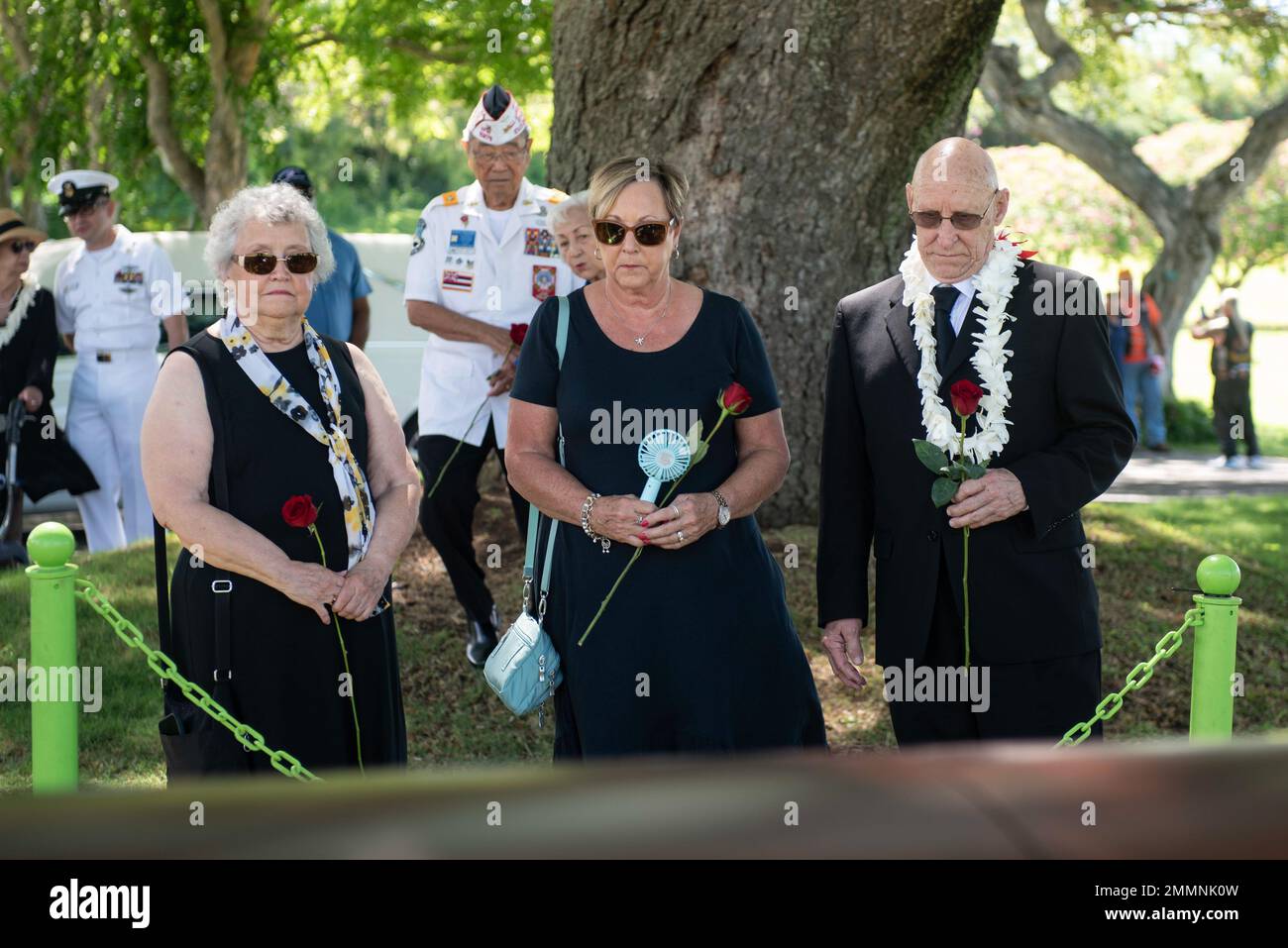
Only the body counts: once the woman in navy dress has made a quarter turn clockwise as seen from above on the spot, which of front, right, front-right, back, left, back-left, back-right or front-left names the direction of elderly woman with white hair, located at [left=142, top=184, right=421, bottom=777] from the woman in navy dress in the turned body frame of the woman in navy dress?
front

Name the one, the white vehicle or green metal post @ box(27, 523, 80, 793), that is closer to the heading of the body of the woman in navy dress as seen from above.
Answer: the green metal post

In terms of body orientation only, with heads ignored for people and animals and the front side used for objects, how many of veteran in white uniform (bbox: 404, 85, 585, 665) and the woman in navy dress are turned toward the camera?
2

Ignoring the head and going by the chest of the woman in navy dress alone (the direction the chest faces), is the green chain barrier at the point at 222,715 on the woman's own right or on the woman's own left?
on the woman's own right

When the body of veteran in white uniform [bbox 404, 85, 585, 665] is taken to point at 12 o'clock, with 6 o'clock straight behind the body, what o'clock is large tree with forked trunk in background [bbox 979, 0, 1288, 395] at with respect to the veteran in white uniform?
The large tree with forked trunk in background is roughly at 7 o'clock from the veteran in white uniform.

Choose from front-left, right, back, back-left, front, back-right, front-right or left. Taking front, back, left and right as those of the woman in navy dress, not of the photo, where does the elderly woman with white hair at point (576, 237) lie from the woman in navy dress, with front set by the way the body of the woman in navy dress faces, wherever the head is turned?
back

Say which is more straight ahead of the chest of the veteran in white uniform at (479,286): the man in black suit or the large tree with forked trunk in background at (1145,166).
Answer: the man in black suit

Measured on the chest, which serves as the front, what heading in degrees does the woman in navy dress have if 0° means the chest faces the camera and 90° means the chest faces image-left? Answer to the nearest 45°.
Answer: approximately 0°
